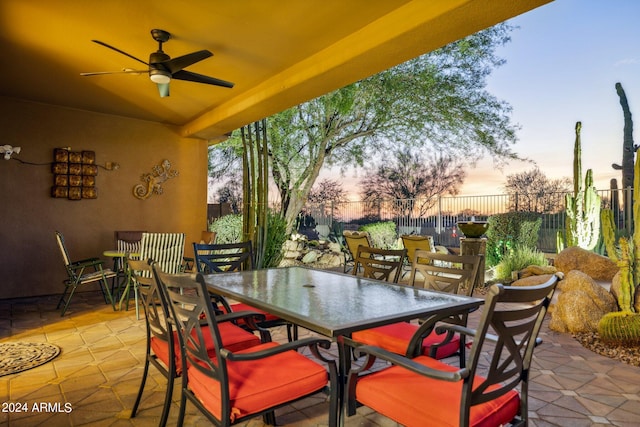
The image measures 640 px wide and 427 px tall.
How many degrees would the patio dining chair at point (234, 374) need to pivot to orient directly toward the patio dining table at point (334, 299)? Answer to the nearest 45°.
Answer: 0° — it already faces it

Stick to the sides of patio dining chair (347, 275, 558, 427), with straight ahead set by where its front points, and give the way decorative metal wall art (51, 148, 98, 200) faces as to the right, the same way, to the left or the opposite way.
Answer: the opposite way

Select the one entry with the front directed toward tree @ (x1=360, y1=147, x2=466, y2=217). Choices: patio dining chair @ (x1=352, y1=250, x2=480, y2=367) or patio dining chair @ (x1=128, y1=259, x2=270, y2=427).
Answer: patio dining chair @ (x1=128, y1=259, x2=270, y2=427)

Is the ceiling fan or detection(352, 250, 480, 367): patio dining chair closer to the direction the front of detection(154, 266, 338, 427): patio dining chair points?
the patio dining chair

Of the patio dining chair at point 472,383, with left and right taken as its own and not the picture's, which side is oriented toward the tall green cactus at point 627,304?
right

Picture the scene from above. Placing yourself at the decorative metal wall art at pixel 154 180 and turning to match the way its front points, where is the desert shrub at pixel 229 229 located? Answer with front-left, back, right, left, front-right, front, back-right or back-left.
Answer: back-left

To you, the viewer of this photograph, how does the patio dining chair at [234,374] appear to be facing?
facing away from the viewer and to the right of the viewer
